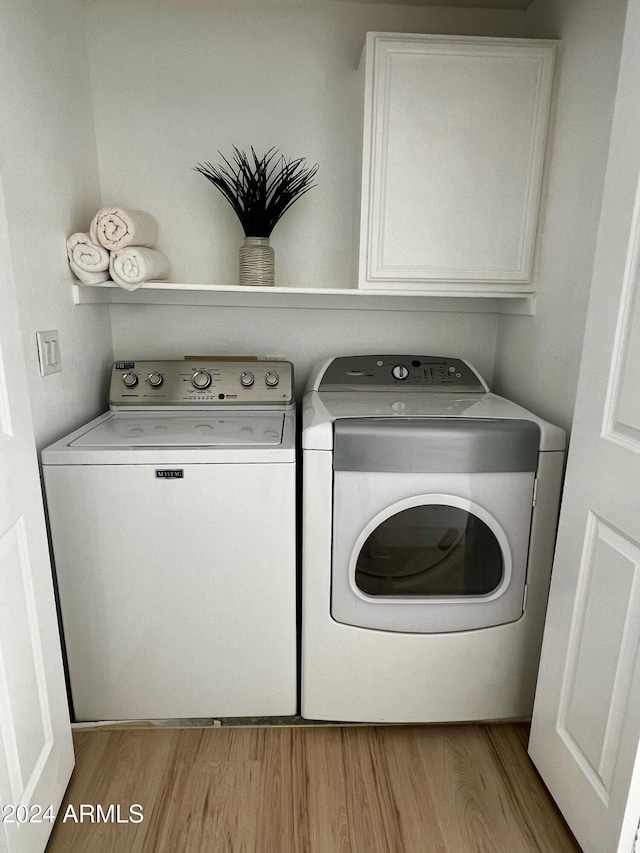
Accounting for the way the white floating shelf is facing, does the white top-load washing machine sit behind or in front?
in front

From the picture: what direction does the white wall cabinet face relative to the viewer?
toward the camera

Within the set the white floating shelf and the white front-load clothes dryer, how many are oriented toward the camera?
2

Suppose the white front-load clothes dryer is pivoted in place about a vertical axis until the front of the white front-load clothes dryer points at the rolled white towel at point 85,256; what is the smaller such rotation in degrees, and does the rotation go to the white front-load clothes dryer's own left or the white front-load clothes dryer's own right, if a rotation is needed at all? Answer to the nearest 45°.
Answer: approximately 90° to the white front-load clothes dryer's own right

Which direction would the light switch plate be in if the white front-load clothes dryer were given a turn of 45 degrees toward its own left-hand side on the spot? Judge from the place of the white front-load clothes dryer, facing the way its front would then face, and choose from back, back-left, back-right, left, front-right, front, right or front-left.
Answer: back-right

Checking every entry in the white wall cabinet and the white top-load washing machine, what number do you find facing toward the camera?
2

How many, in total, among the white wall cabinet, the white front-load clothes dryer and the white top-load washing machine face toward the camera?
3

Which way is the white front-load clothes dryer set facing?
toward the camera

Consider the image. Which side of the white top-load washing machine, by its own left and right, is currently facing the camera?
front
